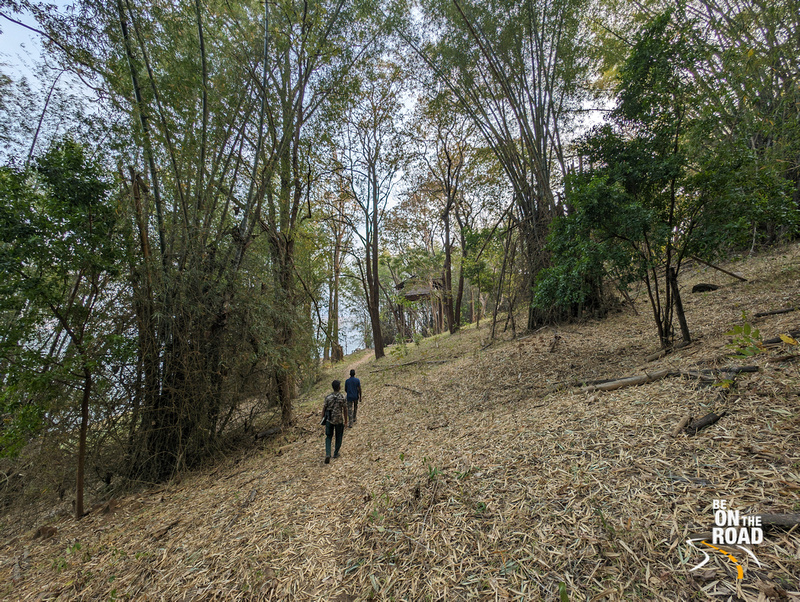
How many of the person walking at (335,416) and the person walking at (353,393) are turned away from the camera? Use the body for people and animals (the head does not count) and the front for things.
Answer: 2

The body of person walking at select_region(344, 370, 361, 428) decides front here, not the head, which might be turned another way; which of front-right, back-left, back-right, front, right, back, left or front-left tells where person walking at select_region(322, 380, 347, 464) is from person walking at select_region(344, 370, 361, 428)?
back

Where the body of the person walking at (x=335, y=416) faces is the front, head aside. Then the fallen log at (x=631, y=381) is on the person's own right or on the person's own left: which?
on the person's own right

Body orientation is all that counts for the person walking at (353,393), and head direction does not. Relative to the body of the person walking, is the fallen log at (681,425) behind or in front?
behind

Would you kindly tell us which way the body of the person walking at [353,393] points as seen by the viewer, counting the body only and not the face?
away from the camera

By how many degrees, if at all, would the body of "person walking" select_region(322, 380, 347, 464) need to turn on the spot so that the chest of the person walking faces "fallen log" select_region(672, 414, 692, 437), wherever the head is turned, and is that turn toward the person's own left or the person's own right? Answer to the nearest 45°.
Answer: approximately 135° to the person's own right

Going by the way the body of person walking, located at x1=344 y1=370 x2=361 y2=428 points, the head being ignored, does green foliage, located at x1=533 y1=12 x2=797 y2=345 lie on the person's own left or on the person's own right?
on the person's own right

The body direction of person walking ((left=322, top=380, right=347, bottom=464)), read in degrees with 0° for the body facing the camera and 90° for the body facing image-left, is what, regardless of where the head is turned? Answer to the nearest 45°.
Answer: approximately 180°
